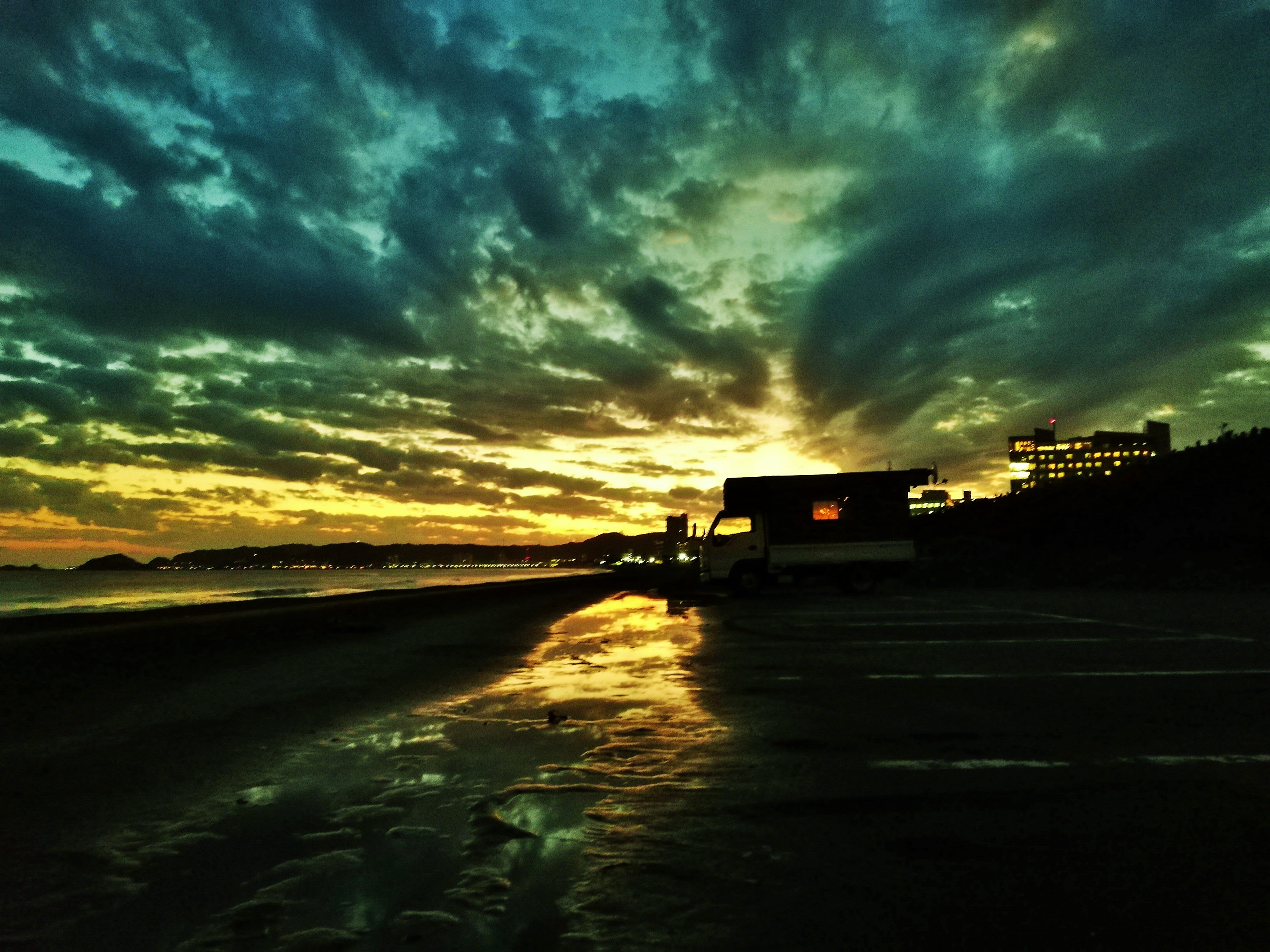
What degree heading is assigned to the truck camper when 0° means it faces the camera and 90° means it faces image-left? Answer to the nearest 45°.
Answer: approximately 90°
